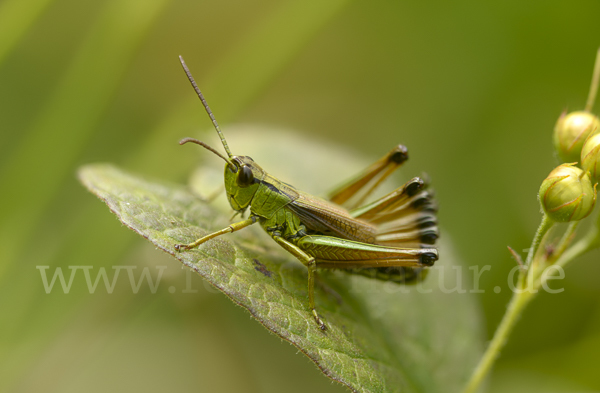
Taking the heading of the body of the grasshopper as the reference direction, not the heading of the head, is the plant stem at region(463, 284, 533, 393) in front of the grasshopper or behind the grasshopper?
behind

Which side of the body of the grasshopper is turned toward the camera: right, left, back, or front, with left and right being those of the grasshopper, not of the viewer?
left
